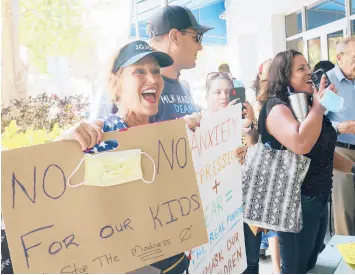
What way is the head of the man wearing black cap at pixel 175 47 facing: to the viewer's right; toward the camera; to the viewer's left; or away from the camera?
to the viewer's right

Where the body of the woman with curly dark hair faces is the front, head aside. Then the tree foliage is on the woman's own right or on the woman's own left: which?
on the woman's own right

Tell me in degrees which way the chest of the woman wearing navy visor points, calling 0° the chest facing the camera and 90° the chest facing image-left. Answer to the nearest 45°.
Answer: approximately 315°

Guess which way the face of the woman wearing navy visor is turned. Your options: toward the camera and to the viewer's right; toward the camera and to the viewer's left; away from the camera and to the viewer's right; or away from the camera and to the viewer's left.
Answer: toward the camera and to the viewer's right
